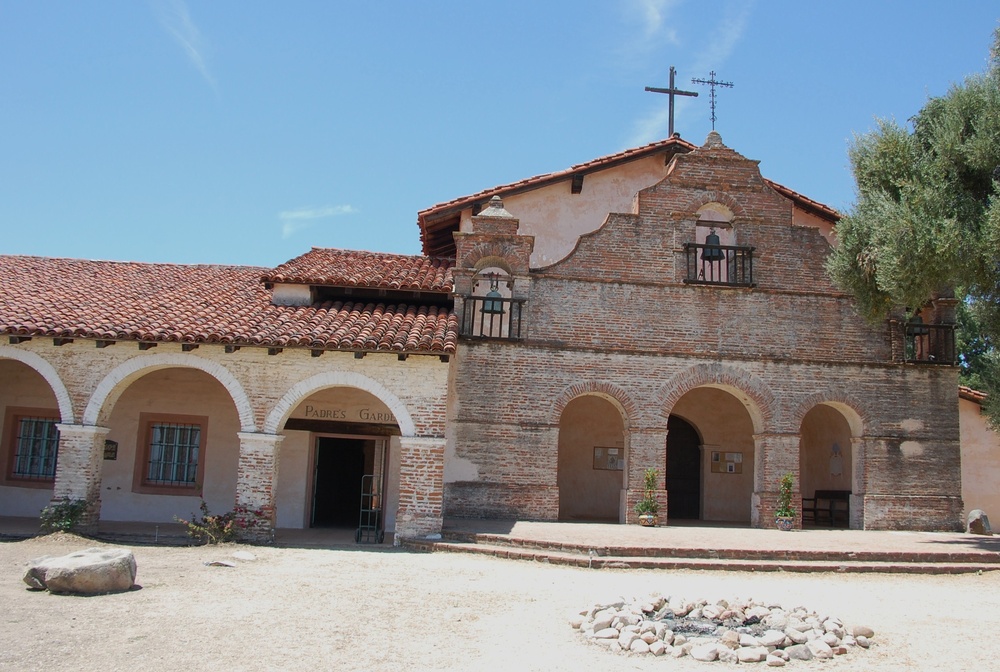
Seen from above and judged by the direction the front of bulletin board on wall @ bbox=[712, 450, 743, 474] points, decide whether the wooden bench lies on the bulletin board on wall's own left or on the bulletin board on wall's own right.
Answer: on the bulletin board on wall's own left

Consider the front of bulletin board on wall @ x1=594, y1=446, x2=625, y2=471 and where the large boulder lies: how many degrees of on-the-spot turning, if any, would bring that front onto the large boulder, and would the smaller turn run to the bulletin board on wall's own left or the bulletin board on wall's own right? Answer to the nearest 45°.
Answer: approximately 45° to the bulletin board on wall's own right

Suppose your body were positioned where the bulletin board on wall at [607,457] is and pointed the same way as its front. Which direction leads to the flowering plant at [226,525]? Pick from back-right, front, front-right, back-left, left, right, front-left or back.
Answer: front-right

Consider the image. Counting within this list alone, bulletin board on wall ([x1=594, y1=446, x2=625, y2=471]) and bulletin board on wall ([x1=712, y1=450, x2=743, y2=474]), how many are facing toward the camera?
2

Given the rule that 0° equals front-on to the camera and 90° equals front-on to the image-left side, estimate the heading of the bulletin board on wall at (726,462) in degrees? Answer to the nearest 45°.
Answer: approximately 0°

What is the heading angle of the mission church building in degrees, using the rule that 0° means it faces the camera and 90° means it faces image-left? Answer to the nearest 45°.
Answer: approximately 0°

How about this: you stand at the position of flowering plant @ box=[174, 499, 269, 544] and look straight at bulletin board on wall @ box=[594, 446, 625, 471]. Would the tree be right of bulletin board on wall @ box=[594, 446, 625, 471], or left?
right

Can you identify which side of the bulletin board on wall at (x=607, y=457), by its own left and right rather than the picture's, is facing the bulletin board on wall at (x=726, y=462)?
left
